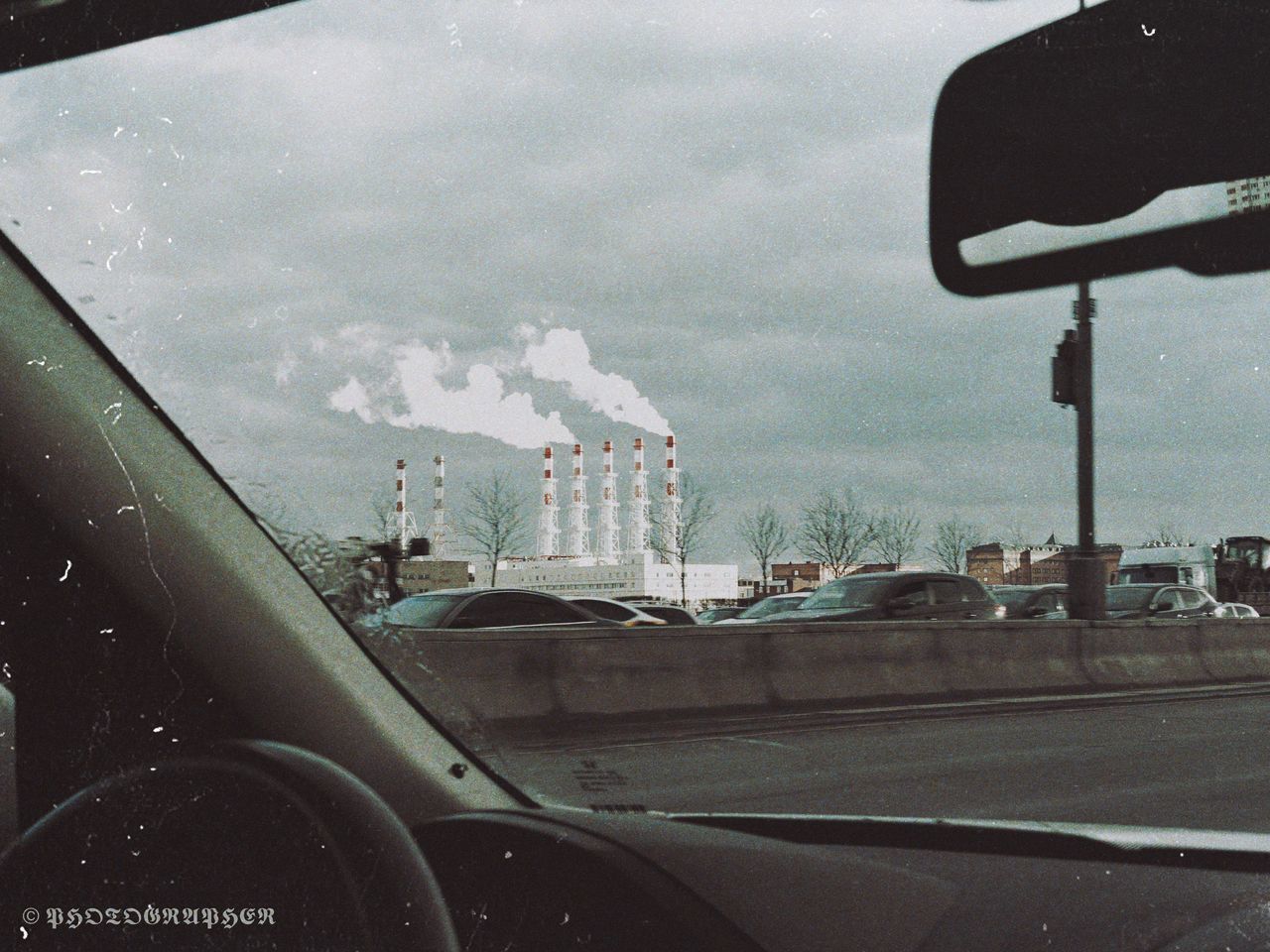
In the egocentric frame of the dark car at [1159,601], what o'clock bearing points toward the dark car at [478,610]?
The dark car at [478,610] is roughly at 12 o'clock from the dark car at [1159,601].

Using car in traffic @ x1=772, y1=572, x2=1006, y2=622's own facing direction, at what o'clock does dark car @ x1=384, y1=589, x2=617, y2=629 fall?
The dark car is roughly at 11 o'clock from the car in traffic.

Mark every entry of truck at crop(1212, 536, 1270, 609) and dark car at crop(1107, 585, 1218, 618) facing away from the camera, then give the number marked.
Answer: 0

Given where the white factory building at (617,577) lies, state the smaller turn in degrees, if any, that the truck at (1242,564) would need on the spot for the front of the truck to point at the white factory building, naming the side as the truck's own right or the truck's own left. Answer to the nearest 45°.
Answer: approximately 45° to the truck's own right

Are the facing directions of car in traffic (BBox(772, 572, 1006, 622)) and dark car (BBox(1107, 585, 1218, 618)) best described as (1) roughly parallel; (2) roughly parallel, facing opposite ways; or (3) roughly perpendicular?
roughly parallel

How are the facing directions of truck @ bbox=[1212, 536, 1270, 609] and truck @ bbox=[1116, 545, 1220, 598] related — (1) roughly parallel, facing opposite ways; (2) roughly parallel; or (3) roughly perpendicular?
roughly parallel

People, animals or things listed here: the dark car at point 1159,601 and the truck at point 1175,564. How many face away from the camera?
0

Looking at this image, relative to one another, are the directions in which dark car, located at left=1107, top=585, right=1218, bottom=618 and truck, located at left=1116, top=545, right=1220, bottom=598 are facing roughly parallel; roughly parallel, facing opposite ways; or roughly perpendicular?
roughly parallel

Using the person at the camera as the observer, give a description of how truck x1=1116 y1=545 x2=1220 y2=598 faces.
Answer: facing the viewer and to the left of the viewer

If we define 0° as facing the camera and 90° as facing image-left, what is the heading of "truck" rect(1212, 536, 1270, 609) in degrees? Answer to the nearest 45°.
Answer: approximately 45°
